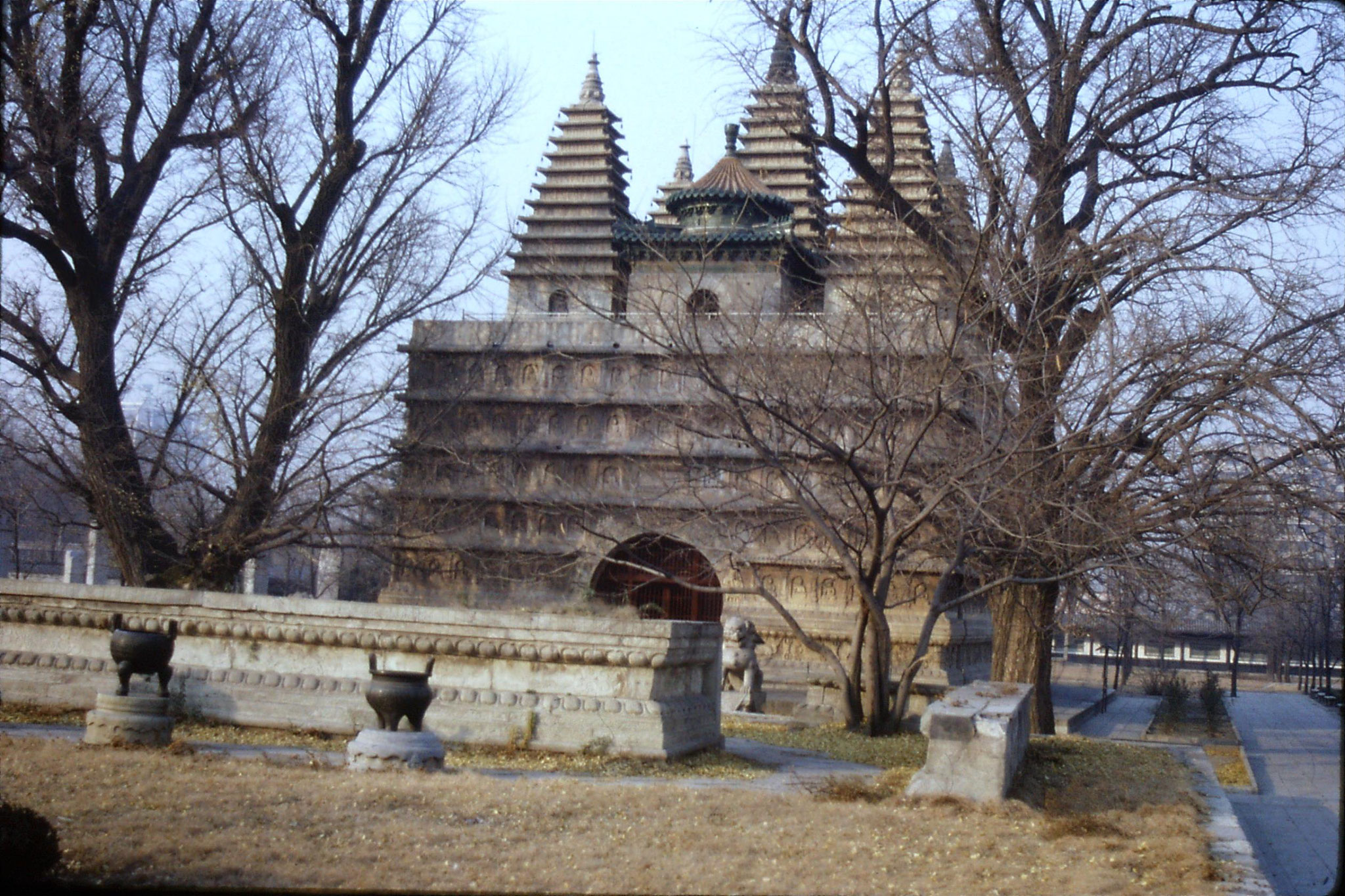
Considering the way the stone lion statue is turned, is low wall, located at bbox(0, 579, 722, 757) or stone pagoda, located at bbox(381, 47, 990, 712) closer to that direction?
the low wall

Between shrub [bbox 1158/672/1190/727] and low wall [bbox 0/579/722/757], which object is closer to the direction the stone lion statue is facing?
the low wall

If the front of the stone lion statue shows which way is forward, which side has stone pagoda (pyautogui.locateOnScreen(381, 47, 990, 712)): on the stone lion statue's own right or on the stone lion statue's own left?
on the stone lion statue's own right

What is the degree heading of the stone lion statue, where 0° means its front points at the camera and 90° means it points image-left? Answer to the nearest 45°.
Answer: approximately 45°

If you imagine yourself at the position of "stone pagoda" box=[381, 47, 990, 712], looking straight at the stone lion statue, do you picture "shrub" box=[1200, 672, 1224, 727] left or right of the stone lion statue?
left
